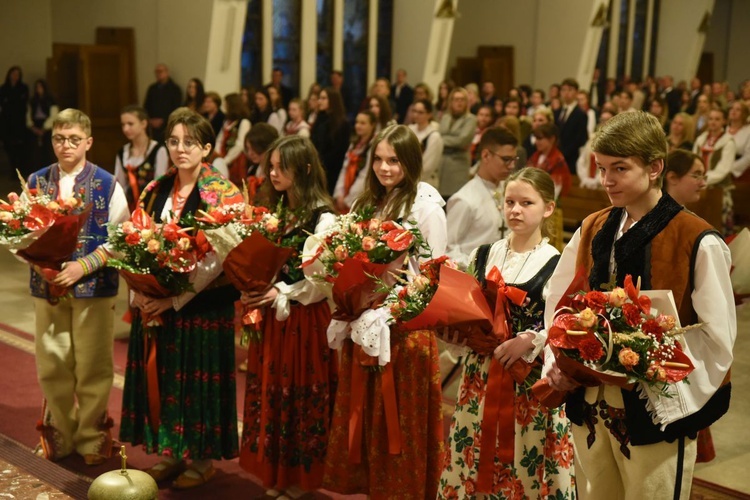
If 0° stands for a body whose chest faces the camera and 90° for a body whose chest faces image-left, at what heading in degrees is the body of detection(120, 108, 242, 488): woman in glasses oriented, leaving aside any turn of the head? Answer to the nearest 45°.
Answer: approximately 45°

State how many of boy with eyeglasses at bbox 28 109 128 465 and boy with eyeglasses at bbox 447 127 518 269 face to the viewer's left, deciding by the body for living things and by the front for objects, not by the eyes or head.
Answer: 0

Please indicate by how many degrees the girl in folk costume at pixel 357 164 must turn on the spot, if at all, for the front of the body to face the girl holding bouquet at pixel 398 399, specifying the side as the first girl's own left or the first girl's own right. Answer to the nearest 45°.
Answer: approximately 45° to the first girl's own left

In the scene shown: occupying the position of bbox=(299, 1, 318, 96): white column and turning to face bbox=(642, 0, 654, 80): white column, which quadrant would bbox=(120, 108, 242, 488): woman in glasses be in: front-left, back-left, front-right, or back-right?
back-right

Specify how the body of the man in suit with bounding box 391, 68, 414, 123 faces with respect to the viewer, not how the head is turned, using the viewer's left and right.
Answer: facing the viewer and to the left of the viewer

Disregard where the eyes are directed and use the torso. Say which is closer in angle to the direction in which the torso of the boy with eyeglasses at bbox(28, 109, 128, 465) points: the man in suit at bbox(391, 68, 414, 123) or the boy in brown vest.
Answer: the boy in brown vest

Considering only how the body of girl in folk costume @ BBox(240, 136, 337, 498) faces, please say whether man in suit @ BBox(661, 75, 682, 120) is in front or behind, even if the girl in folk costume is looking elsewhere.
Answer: behind

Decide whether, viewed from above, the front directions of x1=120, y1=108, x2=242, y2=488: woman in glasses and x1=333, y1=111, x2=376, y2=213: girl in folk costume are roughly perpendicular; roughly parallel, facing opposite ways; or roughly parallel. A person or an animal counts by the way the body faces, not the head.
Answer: roughly parallel

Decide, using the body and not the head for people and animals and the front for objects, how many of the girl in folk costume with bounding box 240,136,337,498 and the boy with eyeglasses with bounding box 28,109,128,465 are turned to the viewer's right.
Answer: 0

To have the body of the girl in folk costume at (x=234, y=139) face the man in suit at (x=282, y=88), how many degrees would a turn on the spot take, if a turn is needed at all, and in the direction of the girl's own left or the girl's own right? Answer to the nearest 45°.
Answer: approximately 135° to the girl's own right

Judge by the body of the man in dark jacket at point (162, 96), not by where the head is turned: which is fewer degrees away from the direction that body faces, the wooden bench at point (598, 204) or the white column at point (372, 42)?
the wooden bench
